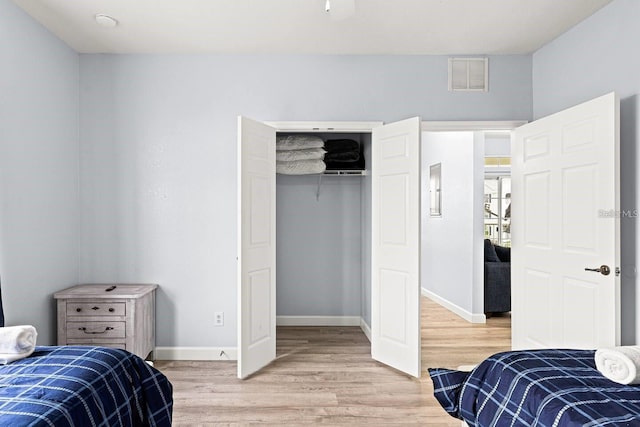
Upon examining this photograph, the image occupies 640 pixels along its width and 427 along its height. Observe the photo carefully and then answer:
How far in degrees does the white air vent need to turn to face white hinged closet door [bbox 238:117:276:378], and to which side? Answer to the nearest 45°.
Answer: approximately 45° to its right

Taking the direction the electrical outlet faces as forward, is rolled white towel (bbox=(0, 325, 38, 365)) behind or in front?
in front

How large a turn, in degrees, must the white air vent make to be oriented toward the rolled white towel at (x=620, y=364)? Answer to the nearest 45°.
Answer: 0° — it already faces it

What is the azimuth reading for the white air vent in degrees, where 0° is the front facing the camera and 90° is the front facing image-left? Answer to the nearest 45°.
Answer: approximately 0°

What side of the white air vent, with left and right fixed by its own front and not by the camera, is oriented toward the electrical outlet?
right

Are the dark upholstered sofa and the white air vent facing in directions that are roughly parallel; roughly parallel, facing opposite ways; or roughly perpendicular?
roughly perpendicular

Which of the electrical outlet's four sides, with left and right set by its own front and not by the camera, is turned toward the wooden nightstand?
right

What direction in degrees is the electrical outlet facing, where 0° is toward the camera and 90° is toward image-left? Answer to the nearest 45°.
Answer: approximately 0°
